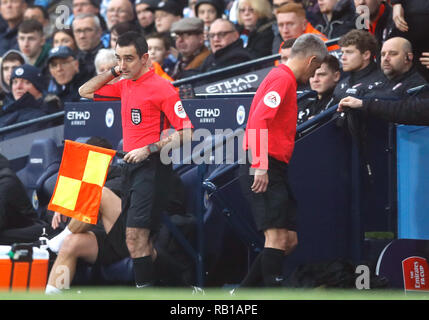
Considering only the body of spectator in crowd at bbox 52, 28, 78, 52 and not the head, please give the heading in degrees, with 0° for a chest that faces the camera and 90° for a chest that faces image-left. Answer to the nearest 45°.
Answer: approximately 45°

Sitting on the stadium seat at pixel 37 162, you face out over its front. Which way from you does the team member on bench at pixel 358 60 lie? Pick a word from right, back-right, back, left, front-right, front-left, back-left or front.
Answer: left

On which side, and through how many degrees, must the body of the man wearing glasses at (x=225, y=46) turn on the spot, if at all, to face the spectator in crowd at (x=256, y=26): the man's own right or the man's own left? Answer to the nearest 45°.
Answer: approximately 180°

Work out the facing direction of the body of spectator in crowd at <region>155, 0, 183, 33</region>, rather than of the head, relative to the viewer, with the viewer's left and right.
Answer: facing the viewer and to the left of the viewer

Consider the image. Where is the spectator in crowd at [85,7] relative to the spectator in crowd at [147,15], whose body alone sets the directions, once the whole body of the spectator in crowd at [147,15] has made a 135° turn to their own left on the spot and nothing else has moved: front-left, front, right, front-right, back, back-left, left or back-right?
back-left

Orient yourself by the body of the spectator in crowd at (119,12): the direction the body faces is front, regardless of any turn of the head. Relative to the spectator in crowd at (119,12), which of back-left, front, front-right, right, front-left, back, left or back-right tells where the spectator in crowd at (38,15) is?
right

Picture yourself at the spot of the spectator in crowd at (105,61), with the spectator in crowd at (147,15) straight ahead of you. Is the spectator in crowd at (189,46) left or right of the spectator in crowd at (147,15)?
right

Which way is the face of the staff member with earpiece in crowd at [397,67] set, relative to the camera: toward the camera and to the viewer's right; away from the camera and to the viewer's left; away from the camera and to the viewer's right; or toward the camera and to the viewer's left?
toward the camera and to the viewer's left

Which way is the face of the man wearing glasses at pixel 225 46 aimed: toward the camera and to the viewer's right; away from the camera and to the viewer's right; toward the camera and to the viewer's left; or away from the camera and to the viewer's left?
toward the camera and to the viewer's left

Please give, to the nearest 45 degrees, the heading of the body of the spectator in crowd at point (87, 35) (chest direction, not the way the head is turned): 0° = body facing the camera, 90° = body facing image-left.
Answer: approximately 45°
